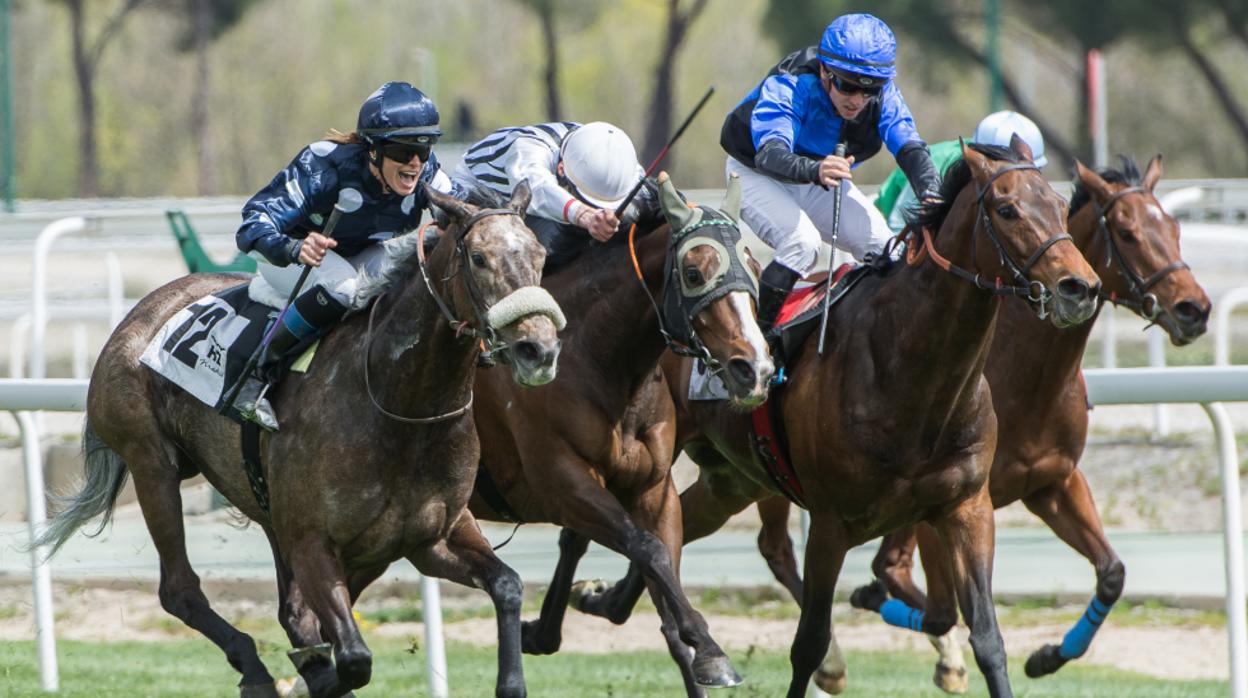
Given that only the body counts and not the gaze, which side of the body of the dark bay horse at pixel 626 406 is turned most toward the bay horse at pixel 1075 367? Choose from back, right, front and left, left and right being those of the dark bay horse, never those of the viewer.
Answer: left

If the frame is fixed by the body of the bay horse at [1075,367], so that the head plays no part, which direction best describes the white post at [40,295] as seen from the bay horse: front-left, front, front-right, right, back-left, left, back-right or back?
back-right

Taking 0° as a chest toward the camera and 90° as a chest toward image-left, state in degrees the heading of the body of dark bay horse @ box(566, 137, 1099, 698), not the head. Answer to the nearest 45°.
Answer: approximately 315°

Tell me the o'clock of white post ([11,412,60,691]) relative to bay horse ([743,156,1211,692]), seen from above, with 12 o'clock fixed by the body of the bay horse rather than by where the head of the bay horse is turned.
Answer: The white post is roughly at 4 o'clock from the bay horse.

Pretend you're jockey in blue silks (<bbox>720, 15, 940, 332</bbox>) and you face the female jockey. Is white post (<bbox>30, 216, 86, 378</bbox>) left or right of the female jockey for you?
right

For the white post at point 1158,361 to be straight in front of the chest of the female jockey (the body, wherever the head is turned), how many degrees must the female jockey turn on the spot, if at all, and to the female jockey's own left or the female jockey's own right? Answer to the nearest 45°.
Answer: approximately 90° to the female jockey's own left

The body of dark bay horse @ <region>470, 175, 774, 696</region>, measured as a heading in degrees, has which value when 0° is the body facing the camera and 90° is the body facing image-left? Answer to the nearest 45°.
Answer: approximately 315°

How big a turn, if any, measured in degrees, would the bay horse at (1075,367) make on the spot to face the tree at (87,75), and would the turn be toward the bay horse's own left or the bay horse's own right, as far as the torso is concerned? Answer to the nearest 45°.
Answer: approximately 180°

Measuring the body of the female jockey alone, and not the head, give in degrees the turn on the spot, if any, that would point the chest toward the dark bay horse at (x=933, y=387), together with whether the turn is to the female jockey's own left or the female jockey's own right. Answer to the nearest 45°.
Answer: approximately 45° to the female jockey's own left
